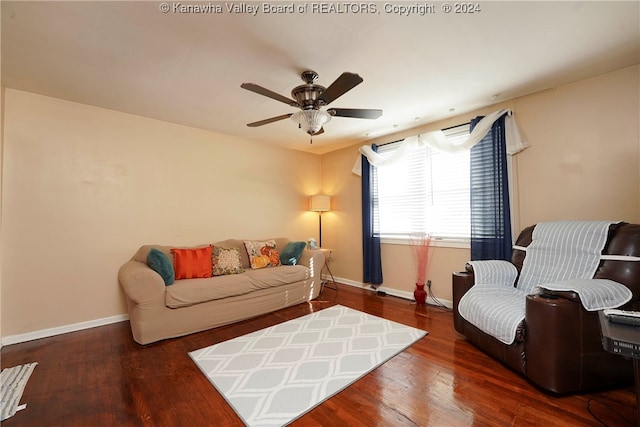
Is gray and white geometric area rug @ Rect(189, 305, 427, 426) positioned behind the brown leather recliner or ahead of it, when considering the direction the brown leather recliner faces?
ahead

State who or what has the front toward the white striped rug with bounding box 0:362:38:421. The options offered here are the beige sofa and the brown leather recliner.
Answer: the brown leather recliner

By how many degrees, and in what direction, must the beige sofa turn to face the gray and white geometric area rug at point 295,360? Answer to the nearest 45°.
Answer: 0° — it already faces it

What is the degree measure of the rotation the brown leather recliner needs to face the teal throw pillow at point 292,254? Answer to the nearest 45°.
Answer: approximately 45° to its right

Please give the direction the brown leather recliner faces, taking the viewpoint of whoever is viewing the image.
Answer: facing the viewer and to the left of the viewer

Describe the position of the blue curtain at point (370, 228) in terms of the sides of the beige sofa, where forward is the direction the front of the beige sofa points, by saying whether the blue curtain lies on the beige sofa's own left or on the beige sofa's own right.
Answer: on the beige sofa's own left

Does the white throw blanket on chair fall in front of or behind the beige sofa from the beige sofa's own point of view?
in front

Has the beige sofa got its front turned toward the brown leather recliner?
yes

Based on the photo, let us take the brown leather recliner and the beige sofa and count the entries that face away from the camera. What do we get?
0

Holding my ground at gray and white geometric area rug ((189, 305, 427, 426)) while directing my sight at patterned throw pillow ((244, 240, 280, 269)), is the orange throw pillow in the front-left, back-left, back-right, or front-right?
front-left

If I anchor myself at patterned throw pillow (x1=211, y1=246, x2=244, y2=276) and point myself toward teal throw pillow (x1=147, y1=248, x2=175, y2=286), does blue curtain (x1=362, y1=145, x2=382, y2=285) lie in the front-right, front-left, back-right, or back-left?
back-left

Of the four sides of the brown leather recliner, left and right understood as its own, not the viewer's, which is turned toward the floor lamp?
right

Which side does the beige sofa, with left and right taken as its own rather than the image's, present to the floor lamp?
left

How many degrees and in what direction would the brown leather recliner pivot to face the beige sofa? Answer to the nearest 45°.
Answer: approximately 45° to its right

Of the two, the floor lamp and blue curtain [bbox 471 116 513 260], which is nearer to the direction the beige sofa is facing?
the blue curtain

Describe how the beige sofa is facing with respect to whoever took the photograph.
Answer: facing the viewer and to the right of the viewer

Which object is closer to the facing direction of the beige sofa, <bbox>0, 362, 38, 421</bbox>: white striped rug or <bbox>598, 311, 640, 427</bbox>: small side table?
the small side table
